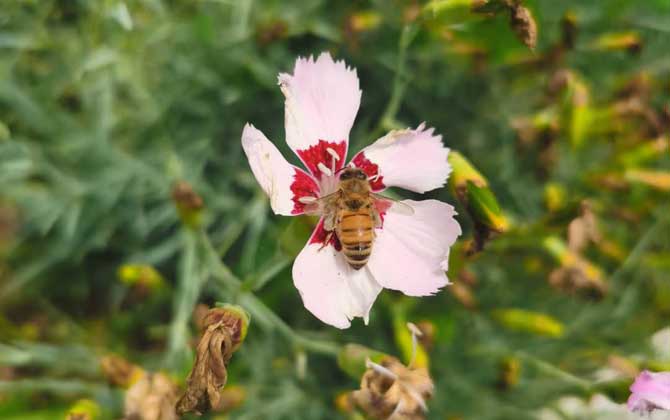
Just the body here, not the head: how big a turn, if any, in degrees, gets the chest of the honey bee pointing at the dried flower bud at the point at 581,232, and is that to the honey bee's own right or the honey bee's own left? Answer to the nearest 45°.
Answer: approximately 45° to the honey bee's own right

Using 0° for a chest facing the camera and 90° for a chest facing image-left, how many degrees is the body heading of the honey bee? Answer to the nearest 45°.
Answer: approximately 180°
